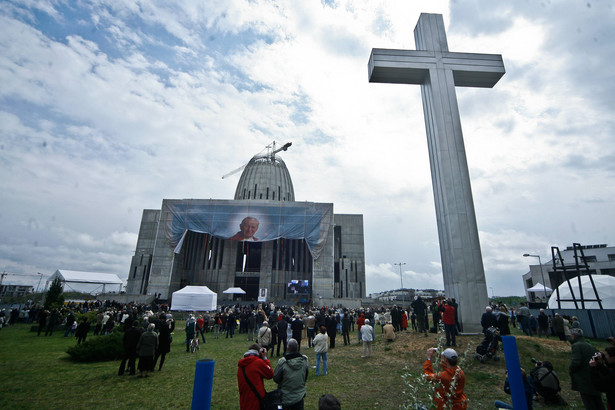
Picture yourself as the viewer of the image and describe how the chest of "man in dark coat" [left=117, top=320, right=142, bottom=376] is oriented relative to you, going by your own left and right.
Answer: facing away from the viewer and to the right of the viewer

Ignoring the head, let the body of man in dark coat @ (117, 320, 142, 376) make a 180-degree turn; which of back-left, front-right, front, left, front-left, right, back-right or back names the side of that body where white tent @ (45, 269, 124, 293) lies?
back-right

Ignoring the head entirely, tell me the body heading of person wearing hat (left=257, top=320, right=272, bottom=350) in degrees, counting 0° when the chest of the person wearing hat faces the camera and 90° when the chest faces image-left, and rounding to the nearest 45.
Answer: approximately 180°

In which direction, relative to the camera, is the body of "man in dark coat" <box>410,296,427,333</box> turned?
away from the camera

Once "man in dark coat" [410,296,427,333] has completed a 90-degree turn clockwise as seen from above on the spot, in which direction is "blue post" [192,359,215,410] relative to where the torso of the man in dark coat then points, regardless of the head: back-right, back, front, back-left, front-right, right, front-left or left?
right

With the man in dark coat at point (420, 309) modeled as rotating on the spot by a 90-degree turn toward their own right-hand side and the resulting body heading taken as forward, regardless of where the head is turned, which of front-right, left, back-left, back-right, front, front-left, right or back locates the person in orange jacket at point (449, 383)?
right

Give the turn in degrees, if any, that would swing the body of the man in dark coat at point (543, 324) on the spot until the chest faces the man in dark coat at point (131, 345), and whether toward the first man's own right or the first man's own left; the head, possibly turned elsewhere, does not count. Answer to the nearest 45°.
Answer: approximately 135° to the first man's own left

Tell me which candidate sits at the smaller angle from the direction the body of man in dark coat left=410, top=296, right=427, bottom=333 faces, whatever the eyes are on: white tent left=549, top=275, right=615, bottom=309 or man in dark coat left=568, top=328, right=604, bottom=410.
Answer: the white tent

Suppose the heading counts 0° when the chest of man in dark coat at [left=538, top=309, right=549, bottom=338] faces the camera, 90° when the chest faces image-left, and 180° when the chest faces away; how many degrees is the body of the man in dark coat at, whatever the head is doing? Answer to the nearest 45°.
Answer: approximately 180°

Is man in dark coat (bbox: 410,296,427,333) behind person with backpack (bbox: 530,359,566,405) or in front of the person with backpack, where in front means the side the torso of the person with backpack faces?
in front

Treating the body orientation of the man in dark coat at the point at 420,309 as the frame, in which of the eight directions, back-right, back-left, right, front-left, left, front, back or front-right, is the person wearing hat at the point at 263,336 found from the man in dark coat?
back-left

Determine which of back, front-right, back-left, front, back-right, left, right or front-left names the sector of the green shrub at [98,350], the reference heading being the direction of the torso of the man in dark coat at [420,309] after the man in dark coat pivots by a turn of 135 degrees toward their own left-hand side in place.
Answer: front

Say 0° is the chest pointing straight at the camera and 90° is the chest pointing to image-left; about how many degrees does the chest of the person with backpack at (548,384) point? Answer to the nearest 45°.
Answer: approximately 180°
